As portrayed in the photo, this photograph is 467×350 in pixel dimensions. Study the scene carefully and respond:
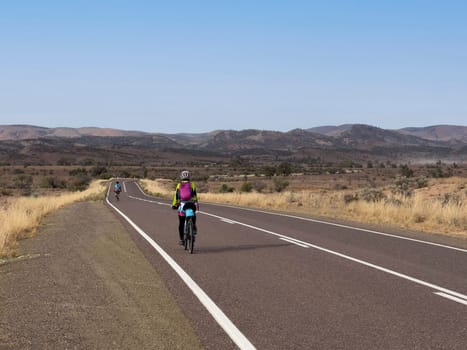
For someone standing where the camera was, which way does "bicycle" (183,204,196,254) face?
facing away from the viewer
